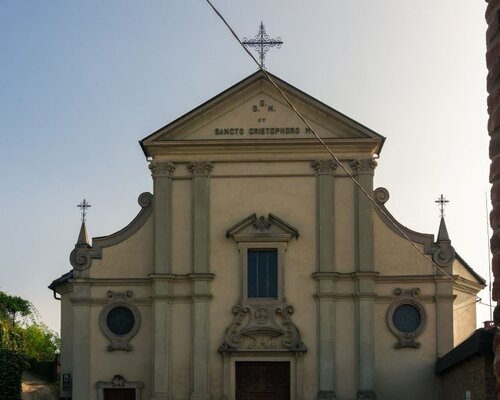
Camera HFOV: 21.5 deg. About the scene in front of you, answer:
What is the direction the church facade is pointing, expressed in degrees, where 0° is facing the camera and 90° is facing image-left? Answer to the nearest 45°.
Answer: approximately 0°
